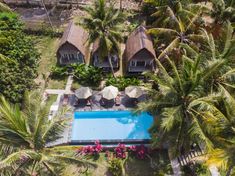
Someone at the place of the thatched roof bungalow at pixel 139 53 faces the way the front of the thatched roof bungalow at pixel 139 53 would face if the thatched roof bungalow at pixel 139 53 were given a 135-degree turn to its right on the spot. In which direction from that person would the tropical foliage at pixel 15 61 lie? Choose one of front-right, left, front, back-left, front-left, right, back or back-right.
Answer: front-left

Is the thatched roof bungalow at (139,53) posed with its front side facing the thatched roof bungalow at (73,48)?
no

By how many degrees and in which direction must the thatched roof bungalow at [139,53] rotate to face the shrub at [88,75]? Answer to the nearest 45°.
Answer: approximately 90° to its right

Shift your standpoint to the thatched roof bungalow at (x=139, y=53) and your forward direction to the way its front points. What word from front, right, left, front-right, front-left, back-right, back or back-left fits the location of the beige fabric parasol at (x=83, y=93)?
right

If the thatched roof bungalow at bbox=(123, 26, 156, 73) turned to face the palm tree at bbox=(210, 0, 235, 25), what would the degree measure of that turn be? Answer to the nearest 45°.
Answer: approximately 90° to its left

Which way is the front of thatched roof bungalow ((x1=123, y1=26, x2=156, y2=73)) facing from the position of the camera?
facing the viewer

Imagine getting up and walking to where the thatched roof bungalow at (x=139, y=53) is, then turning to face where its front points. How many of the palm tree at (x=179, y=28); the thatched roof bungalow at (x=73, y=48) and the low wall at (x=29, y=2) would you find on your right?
2

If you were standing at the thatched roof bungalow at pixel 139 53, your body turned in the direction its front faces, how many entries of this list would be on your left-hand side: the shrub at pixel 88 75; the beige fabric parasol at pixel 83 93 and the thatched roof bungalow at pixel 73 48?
0
